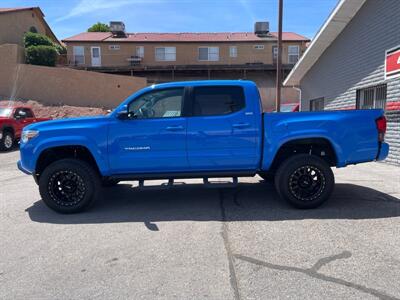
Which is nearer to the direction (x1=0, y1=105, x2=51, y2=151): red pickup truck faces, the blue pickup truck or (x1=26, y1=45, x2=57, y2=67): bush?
the blue pickup truck

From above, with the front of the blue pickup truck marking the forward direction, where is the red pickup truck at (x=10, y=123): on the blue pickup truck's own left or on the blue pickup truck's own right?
on the blue pickup truck's own right

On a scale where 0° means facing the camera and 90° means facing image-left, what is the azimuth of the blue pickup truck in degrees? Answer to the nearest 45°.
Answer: approximately 90°

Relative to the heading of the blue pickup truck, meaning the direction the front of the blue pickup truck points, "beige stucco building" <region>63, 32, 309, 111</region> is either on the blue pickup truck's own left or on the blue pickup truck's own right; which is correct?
on the blue pickup truck's own right

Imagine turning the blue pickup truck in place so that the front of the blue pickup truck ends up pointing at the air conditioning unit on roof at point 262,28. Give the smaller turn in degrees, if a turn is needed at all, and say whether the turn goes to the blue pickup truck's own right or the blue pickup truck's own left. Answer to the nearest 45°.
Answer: approximately 90° to the blue pickup truck's own right

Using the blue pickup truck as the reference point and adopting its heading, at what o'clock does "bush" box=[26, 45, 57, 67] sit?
The bush is roughly at 2 o'clock from the blue pickup truck.

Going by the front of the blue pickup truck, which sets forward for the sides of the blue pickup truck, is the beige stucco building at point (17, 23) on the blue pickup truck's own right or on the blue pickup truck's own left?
on the blue pickup truck's own right

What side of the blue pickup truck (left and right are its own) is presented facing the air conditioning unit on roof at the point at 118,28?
right
